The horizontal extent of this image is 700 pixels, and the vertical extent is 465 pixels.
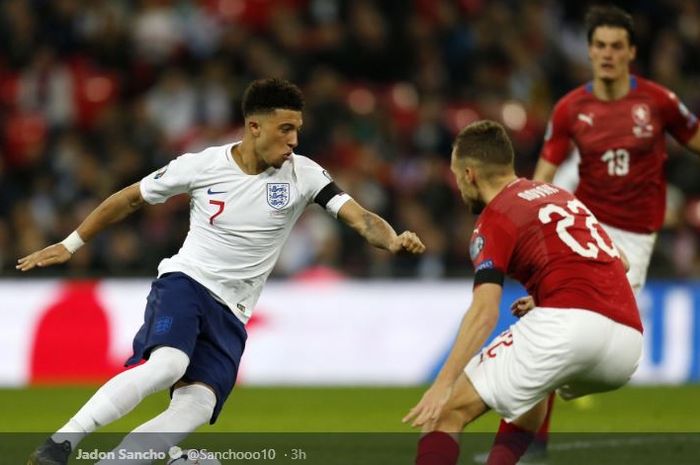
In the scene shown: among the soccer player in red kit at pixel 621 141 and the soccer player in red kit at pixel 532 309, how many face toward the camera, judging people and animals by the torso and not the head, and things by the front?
1

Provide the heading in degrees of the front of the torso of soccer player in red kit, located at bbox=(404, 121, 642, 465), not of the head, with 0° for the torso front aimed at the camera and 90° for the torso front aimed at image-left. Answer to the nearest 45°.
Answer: approximately 135°

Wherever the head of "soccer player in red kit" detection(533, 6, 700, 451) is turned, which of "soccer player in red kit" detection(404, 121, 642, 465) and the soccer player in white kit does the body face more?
the soccer player in red kit

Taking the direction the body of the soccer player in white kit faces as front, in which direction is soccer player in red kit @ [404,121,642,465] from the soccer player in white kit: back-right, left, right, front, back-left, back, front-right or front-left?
front-left

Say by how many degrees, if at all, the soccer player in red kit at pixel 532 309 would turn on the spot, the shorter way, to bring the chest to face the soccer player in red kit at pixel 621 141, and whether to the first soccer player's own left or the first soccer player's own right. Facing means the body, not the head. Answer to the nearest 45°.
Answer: approximately 45° to the first soccer player's own right

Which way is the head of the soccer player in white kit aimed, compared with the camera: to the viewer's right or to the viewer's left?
to the viewer's right

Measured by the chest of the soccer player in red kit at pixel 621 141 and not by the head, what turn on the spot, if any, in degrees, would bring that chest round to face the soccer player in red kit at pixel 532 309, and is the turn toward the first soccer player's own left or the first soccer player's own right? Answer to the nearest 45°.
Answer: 0° — they already face them
